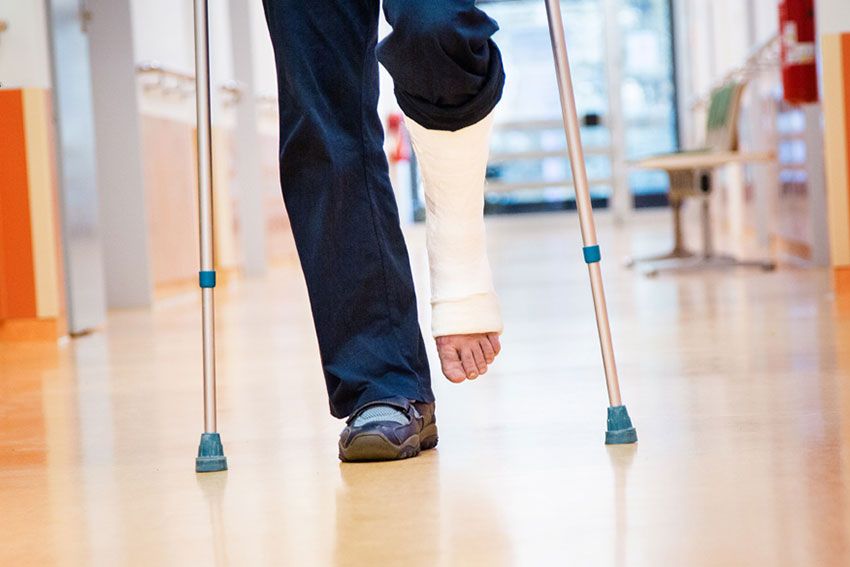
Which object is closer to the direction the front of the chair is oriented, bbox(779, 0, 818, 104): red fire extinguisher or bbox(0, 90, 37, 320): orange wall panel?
the orange wall panel

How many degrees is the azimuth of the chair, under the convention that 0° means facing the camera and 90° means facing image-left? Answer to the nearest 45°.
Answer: approximately 90°

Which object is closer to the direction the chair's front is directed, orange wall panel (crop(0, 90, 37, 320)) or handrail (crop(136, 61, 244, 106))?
the handrail

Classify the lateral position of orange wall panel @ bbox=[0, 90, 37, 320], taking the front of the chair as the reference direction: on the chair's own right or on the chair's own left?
on the chair's own left

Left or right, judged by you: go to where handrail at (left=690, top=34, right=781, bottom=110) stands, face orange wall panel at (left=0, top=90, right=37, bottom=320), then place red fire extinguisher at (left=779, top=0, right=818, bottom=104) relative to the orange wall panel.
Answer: left

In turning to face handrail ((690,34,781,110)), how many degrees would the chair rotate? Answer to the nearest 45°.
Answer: approximately 135° to its right

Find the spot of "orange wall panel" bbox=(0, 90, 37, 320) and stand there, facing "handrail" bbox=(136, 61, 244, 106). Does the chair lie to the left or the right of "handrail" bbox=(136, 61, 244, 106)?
right

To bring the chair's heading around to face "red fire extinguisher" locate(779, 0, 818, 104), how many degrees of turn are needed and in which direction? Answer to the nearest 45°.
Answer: approximately 180°

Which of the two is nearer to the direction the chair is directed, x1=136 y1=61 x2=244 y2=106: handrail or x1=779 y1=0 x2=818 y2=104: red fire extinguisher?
the handrail

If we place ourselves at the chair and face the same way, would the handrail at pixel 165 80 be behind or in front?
in front
